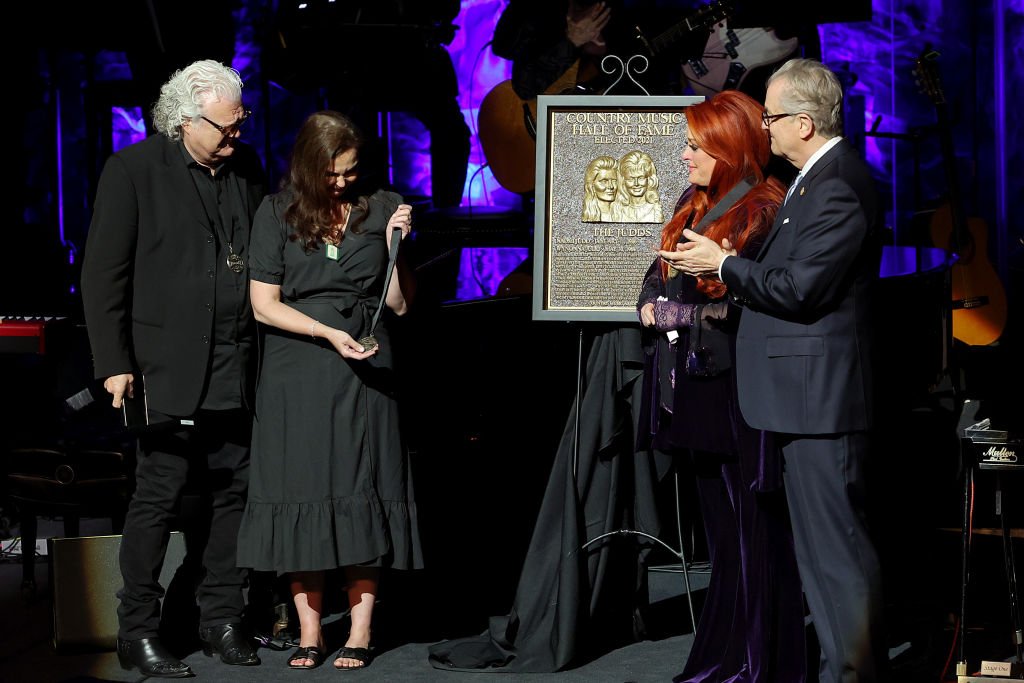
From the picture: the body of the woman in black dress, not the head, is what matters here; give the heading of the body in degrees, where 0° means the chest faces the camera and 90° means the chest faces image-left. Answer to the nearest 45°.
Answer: approximately 0°

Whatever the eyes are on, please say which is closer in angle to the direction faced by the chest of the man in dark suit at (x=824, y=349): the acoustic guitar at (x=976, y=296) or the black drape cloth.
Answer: the black drape cloth

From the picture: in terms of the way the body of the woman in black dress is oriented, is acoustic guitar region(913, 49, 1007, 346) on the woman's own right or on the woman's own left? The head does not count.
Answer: on the woman's own left

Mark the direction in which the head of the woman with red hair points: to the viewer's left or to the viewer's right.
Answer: to the viewer's left

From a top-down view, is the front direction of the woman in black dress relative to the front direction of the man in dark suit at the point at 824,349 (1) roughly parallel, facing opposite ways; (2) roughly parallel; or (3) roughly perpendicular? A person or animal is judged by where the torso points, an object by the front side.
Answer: roughly perpendicular

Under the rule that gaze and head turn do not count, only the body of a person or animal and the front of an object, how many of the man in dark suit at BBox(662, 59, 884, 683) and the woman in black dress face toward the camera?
1

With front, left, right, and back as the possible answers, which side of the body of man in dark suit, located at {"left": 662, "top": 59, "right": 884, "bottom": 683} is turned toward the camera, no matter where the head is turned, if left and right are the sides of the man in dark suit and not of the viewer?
left

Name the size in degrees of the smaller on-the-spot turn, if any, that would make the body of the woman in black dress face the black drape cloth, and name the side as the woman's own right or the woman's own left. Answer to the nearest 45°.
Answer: approximately 90° to the woman's own left
